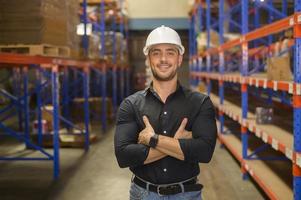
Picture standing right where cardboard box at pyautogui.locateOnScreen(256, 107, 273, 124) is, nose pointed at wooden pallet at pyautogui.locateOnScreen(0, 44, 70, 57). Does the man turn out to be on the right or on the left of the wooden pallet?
left

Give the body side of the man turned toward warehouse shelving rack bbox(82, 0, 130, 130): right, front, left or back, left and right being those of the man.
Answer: back

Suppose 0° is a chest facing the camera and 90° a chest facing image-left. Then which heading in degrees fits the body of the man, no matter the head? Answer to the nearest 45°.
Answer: approximately 0°

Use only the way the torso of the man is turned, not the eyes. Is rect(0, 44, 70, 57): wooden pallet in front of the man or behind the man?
behind

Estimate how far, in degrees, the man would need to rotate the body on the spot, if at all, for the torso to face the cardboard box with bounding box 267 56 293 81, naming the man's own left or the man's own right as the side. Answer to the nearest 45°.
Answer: approximately 135° to the man's own left
